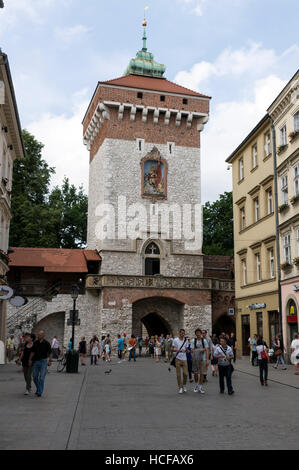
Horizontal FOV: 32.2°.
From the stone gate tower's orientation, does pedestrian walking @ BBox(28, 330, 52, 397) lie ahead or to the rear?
ahead

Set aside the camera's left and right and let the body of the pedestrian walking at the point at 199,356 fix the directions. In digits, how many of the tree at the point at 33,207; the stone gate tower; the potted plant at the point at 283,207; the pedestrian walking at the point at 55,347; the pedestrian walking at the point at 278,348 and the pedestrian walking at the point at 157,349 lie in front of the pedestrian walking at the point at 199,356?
0

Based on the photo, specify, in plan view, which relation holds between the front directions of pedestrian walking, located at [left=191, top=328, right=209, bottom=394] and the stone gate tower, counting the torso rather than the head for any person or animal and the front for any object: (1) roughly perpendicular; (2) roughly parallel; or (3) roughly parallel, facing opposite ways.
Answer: roughly parallel

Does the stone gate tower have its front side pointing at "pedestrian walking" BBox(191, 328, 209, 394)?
yes

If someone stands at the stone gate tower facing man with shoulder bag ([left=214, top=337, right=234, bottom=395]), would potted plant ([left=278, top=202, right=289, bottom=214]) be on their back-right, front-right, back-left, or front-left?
front-left

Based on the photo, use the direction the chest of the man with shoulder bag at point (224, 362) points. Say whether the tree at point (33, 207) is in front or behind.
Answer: behind

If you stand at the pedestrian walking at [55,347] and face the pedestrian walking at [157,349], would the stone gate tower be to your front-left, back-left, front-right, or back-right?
front-left

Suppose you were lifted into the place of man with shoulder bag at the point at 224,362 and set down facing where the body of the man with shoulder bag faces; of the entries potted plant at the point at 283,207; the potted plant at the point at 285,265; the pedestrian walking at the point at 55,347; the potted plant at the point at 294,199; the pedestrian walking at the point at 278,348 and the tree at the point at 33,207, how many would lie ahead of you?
0

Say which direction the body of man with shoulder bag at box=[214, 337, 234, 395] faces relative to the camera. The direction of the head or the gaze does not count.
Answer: toward the camera

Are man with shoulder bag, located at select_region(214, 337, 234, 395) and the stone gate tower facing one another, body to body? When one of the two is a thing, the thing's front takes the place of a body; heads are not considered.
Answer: no

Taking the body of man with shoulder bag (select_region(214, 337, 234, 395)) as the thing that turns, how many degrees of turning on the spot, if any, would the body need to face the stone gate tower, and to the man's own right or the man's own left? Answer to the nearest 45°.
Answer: approximately 180°

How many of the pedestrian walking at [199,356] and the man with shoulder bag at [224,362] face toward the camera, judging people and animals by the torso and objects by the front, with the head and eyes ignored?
2

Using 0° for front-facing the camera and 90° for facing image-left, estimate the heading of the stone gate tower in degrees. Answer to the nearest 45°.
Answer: approximately 0°

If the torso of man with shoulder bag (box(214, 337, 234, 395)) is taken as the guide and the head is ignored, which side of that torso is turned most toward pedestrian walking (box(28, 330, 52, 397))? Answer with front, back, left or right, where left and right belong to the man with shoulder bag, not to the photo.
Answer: right

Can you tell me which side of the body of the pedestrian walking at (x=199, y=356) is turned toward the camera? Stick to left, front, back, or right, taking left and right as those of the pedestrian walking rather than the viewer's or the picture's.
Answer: front

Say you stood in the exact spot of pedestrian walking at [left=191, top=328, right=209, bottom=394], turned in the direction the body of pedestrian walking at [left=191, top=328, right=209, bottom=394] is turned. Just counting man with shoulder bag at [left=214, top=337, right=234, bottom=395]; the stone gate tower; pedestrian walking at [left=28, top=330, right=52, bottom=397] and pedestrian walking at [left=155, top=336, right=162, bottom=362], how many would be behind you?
2
